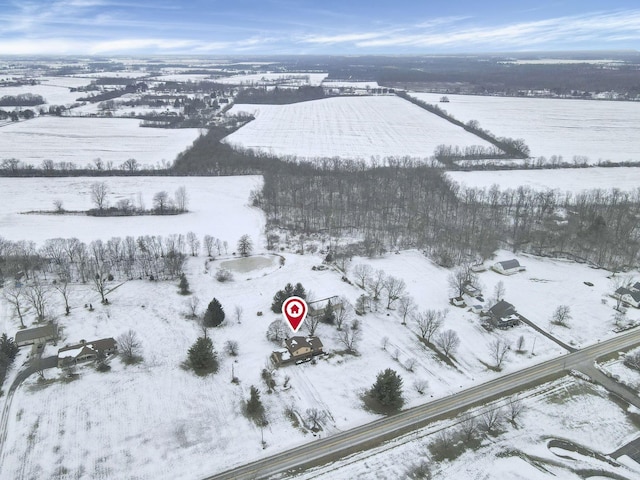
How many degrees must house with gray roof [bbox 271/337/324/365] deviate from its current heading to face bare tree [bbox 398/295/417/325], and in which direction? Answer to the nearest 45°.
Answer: approximately 135° to its left

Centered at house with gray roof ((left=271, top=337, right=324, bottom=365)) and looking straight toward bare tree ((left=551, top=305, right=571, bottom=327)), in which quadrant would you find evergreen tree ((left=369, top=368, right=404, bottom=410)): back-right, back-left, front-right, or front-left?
front-right

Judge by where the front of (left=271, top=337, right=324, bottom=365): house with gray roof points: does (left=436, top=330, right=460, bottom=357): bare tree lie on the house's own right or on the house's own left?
on the house's own left

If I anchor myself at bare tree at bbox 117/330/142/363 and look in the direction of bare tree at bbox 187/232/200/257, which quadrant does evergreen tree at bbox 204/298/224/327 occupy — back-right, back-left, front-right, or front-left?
front-right

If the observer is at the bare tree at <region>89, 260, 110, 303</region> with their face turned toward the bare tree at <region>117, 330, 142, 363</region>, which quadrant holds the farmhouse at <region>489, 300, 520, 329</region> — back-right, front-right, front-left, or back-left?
front-left

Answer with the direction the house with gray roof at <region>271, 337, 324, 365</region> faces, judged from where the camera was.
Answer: facing the viewer

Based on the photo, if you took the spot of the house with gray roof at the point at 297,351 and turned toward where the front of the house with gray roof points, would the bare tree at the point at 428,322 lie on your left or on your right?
on your left

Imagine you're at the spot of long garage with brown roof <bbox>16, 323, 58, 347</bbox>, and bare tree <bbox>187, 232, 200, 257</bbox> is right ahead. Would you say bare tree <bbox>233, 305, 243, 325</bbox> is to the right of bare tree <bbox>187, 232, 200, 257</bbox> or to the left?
right

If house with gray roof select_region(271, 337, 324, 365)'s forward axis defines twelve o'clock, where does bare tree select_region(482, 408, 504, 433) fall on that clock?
The bare tree is roughly at 10 o'clock from the house with gray roof.

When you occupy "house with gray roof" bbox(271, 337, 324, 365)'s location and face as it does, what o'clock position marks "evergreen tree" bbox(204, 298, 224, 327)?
The evergreen tree is roughly at 4 o'clock from the house with gray roof.

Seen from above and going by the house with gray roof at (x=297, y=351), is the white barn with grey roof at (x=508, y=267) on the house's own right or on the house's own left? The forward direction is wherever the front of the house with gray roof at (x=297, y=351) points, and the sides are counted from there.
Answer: on the house's own left

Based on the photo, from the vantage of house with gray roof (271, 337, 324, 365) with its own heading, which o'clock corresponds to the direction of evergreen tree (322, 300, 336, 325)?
The evergreen tree is roughly at 7 o'clock from the house with gray roof.

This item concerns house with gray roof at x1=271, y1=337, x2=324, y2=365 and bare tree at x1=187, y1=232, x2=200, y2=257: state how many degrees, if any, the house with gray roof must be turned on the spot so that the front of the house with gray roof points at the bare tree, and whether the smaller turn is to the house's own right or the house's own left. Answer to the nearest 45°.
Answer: approximately 135° to the house's own right
